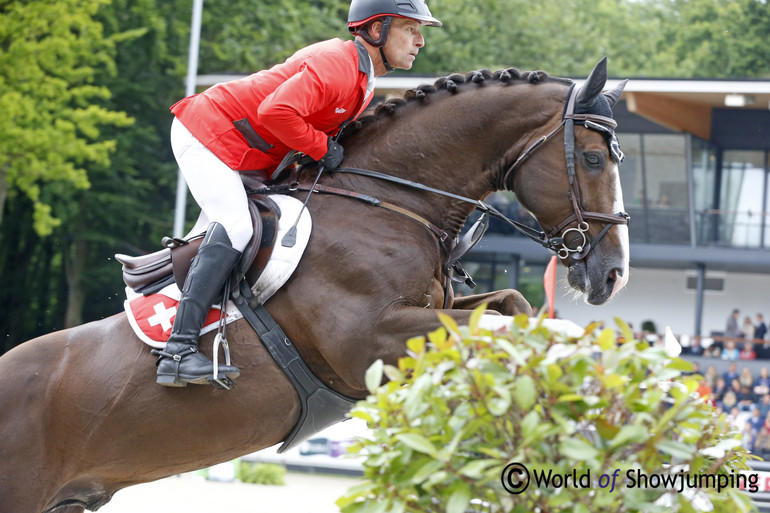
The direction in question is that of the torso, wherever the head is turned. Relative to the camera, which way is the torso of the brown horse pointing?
to the viewer's right

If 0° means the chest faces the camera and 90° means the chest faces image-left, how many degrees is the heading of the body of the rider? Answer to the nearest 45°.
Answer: approximately 270°

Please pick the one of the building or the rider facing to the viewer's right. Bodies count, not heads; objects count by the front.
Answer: the rider

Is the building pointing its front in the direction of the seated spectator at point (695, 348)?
yes

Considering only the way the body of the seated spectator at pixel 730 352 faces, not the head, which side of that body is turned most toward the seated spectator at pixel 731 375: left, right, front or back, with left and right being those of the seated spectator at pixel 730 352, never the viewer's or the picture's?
front

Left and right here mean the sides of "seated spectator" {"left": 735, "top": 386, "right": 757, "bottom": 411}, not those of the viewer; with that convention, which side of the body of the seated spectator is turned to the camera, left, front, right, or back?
front

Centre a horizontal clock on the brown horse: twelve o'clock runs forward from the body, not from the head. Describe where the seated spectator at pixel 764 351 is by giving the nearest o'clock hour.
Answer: The seated spectator is roughly at 10 o'clock from the brown horse.

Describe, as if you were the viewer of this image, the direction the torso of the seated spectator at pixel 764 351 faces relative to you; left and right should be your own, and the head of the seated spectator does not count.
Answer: facing the viewer

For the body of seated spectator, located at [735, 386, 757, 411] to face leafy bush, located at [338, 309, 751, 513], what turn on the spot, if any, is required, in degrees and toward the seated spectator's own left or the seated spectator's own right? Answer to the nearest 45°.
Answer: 0° — they already face it

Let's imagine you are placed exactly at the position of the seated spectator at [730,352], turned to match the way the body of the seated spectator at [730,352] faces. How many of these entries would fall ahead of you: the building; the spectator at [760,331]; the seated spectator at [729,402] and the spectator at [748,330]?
1

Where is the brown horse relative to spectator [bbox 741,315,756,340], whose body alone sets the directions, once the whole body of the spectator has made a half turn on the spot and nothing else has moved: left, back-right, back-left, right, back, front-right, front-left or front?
back

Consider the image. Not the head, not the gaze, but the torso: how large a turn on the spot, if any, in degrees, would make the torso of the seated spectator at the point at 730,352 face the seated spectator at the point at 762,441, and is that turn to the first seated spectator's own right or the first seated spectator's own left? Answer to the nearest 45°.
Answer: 0° — they already face them

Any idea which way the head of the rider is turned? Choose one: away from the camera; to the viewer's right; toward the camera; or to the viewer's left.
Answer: to the viewer's right

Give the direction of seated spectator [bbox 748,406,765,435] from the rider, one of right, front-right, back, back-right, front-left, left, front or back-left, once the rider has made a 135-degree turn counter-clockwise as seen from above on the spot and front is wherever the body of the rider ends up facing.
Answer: right
